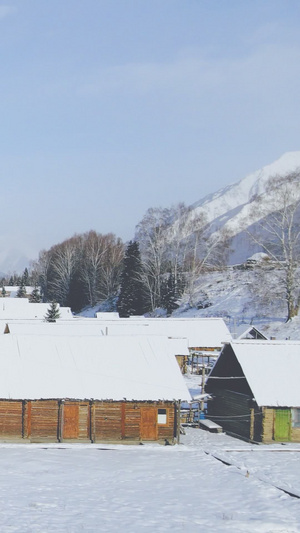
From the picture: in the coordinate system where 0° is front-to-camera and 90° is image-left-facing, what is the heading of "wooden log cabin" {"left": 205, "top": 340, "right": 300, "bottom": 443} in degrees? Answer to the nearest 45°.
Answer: approximately 0°

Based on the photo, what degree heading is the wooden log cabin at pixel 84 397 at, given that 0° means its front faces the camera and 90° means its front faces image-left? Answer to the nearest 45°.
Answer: approximately 0°

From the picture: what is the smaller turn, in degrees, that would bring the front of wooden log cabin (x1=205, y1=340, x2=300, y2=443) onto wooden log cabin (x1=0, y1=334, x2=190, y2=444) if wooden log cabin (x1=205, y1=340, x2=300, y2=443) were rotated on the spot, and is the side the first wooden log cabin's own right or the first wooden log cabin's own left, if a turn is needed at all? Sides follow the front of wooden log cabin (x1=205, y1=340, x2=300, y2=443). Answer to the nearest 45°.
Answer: approximately 45° to the first wooden log cabin's own right

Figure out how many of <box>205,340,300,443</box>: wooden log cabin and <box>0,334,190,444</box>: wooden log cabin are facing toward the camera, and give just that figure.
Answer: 2

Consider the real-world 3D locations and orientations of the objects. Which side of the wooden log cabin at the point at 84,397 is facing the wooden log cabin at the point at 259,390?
left
